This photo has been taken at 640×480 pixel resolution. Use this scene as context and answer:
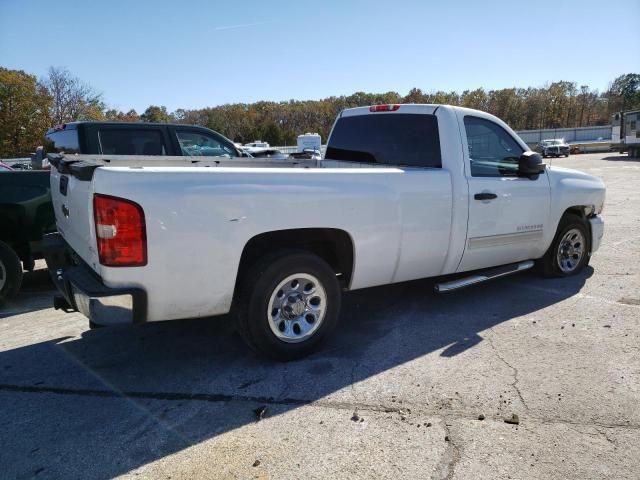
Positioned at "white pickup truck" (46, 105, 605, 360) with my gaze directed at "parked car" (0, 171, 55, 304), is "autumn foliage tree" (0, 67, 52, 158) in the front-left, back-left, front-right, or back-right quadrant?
front-right

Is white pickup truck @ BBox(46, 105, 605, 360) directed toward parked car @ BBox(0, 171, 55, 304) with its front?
no

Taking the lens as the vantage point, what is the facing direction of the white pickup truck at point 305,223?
facing away from the viewer and to the right of the viewer

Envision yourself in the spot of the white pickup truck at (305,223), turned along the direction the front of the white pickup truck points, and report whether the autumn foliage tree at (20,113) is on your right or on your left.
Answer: on your left
